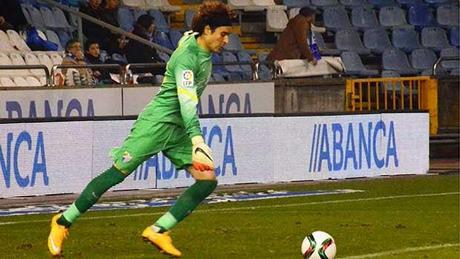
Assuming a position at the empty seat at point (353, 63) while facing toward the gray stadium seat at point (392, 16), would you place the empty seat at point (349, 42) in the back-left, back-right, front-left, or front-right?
front-left

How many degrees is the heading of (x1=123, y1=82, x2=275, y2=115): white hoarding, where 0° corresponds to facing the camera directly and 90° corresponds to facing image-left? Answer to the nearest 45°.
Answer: approximately 0°

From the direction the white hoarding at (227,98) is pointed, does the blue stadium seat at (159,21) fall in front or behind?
behind

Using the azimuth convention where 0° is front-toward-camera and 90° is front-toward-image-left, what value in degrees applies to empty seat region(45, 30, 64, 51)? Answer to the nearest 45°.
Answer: approximately 315°

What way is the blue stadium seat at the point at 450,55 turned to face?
toward the camera

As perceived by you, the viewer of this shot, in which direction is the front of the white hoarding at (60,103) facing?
facing the viewer

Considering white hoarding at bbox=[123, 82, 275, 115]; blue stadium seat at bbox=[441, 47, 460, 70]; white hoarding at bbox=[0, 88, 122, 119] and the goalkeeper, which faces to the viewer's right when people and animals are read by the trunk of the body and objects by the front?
the goalkeeper

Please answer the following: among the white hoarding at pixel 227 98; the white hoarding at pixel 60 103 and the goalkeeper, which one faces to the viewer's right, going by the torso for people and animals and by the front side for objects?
the goalkeeper
